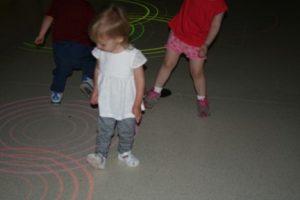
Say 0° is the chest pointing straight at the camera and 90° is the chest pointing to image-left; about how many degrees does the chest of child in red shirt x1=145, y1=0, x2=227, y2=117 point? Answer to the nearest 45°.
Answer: approximately 0°

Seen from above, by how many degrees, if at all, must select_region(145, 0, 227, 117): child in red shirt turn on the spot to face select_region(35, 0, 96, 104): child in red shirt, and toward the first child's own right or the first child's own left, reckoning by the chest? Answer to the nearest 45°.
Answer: approximately 90° to the first child's own right
